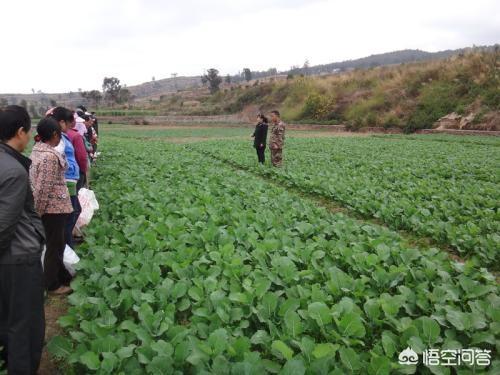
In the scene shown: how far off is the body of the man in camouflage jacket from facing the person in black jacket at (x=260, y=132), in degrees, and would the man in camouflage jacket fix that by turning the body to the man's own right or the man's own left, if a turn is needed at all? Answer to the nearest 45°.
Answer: approximately 45° to the man's own right

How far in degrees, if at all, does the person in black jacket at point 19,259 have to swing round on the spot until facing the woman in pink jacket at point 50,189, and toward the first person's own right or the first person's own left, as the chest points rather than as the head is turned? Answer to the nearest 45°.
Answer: approximately 90° to the first person's own left

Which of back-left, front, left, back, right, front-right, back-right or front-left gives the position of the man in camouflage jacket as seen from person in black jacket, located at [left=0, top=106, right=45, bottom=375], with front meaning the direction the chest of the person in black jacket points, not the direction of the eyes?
front-left

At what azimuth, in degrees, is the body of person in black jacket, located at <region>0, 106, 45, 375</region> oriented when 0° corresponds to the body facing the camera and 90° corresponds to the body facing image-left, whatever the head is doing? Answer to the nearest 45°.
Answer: approximately 270°

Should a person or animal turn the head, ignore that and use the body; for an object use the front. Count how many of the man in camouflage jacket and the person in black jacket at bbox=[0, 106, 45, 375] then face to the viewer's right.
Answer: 1
